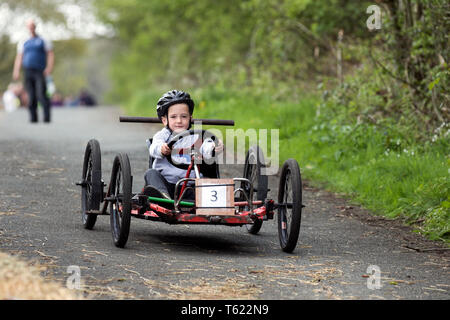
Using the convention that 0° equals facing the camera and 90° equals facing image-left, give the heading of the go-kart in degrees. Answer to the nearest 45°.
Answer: approximately 0°

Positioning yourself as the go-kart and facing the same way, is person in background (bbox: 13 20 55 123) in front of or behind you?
behind
